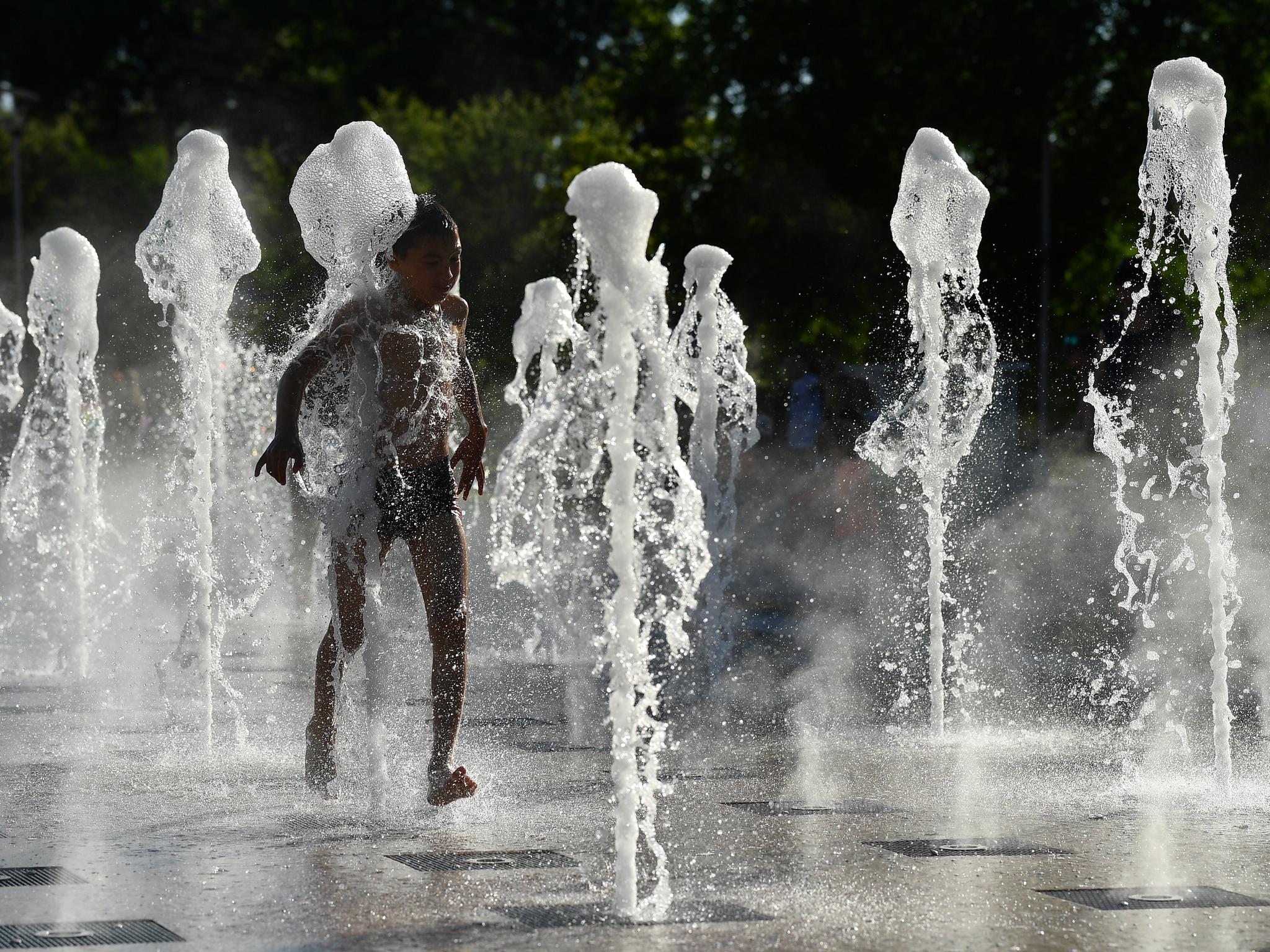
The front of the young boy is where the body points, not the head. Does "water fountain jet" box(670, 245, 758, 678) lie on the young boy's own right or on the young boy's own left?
on the young boy's own left

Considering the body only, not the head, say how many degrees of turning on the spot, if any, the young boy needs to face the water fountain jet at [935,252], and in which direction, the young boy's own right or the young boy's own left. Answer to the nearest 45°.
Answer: approximately 90° to the young boy's own left

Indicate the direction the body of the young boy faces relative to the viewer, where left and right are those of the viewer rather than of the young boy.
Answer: facing the viewer and to the right of the viewer

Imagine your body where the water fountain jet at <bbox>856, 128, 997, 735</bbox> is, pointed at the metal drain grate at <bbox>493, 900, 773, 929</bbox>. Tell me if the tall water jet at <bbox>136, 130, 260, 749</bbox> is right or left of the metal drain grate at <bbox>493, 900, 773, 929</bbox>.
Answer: right

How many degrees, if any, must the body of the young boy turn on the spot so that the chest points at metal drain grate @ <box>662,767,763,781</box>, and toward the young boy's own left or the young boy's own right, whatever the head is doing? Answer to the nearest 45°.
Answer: approximately 90° to the young boy's own left

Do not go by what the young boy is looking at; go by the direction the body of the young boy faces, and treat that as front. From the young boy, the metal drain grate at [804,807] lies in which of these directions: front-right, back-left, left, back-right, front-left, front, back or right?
front-left

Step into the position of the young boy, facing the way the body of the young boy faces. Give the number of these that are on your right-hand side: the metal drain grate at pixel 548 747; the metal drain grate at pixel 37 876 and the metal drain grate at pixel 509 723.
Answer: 1

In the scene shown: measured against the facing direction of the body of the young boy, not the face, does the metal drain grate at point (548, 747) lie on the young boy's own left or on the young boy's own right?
on the young boy's own left

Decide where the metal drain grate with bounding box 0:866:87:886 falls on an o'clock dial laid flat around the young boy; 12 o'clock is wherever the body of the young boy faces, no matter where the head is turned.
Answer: The metal drain grate is roughly at 3 o'clock from the young boy.

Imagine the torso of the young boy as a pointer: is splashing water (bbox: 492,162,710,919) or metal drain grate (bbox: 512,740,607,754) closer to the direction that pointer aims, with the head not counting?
the splashing water
